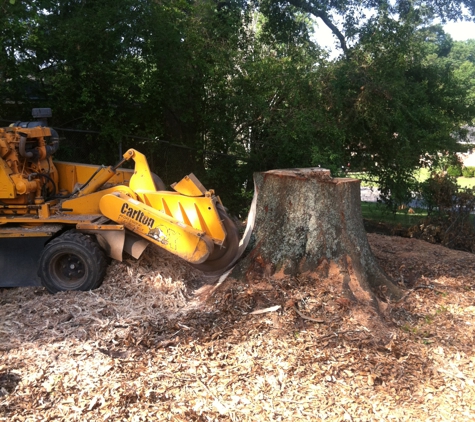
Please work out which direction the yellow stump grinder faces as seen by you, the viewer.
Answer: facing to the right of the viewer

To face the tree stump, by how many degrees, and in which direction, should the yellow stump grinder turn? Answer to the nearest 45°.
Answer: approximately 45° to its right
